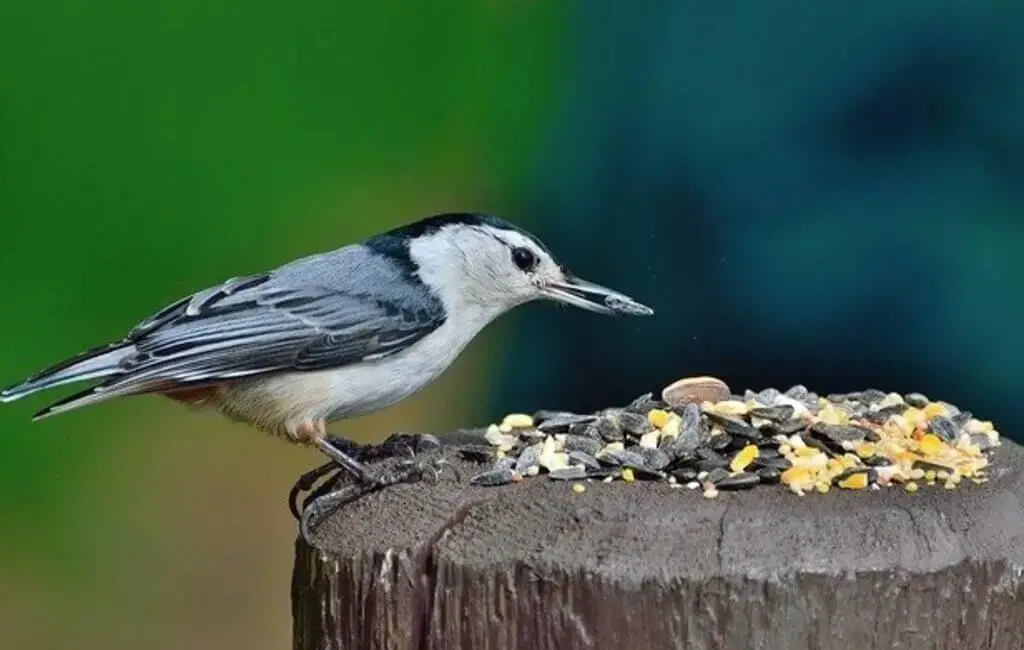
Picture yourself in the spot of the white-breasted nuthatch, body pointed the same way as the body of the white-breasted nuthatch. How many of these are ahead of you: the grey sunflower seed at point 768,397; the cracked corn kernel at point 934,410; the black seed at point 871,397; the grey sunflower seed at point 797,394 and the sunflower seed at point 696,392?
5

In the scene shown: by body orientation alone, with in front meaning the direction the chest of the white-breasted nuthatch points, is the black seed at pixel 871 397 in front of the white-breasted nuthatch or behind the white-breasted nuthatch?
in front

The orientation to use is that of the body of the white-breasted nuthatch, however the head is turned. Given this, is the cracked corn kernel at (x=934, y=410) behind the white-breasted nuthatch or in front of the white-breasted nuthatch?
in front

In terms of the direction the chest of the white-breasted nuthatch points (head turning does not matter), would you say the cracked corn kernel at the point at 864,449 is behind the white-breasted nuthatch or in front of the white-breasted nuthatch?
in front

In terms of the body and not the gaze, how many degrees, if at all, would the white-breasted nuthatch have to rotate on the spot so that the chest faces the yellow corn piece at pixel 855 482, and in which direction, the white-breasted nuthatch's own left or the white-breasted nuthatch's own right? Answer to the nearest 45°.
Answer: approximately 45° to the white-breasted nuthatch's own right

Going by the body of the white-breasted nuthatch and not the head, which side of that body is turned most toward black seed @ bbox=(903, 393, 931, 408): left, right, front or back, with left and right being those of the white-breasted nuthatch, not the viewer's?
front

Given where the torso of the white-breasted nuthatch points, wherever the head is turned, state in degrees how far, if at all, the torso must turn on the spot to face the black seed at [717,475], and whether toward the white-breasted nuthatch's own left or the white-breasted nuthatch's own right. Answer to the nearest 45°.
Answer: approximately 45° to the white-breasted nuthatch's own right

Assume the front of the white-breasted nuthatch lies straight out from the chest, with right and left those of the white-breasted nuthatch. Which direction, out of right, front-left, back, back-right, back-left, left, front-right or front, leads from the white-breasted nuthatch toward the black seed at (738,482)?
front-right

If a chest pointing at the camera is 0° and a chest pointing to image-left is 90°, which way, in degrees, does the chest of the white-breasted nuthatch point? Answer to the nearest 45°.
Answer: approximately 270°

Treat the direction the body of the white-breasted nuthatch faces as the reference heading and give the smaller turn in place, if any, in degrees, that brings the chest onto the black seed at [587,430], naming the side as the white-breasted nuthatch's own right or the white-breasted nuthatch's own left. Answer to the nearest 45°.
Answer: approximately 45° to the white-breasted nuthatch's own right

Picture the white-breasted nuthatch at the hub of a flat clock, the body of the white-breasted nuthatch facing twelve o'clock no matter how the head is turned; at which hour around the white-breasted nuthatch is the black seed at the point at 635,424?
The black seed is roughly at 1 o'clock from the white-breasted nuthatch.

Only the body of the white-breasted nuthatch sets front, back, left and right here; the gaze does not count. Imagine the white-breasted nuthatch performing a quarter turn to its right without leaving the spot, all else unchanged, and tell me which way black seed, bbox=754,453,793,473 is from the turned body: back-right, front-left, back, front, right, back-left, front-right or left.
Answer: front-left

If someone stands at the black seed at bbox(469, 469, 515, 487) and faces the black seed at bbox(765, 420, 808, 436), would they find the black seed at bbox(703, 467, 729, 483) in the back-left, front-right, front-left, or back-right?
front-right
